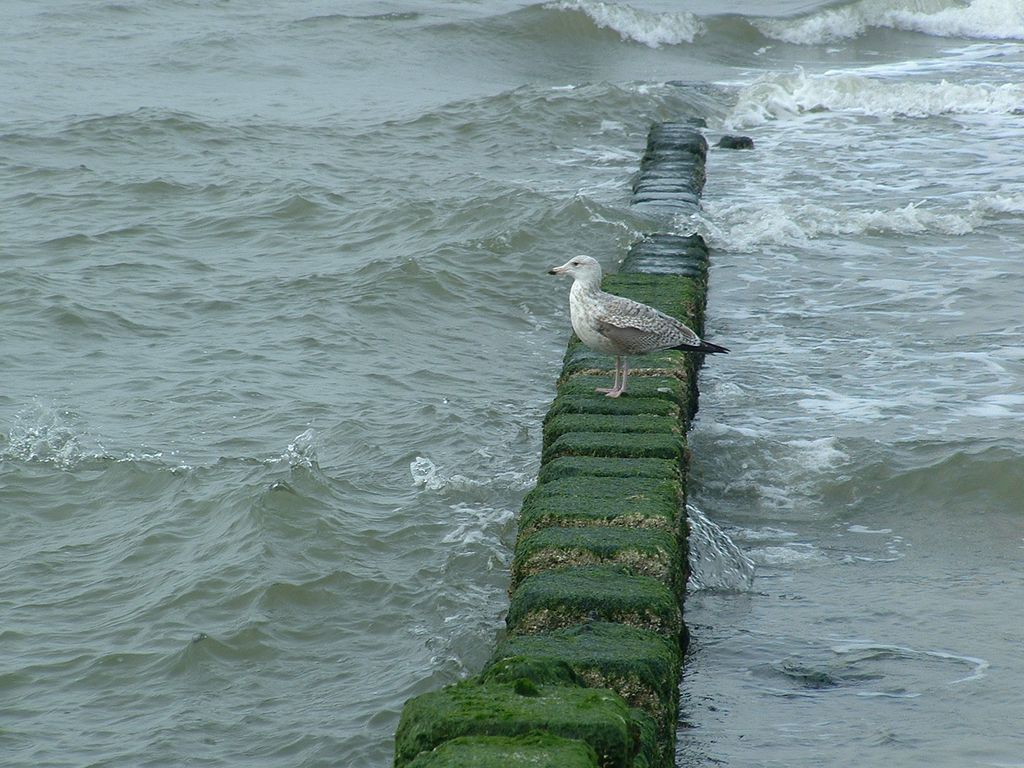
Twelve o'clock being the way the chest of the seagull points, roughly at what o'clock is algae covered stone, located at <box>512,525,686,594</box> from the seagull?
The algae covered stone is roughly at 9 o'clock from the seagull.

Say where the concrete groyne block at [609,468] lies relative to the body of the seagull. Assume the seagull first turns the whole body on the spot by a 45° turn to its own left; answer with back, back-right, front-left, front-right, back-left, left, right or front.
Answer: front-left

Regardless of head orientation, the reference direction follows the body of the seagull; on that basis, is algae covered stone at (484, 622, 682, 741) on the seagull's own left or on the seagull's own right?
on the seagull's own left

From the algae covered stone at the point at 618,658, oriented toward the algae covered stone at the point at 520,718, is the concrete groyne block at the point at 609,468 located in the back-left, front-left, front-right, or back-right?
back-right

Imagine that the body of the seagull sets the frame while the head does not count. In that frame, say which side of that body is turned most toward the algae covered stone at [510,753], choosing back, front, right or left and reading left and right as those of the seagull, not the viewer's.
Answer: left

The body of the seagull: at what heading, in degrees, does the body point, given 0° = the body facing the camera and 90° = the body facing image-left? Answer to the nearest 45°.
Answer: approximately 90°

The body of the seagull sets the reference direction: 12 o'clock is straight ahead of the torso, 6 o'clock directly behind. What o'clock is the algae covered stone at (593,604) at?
The algae covered stone is roughly at 9 o'clock from the seagull.
